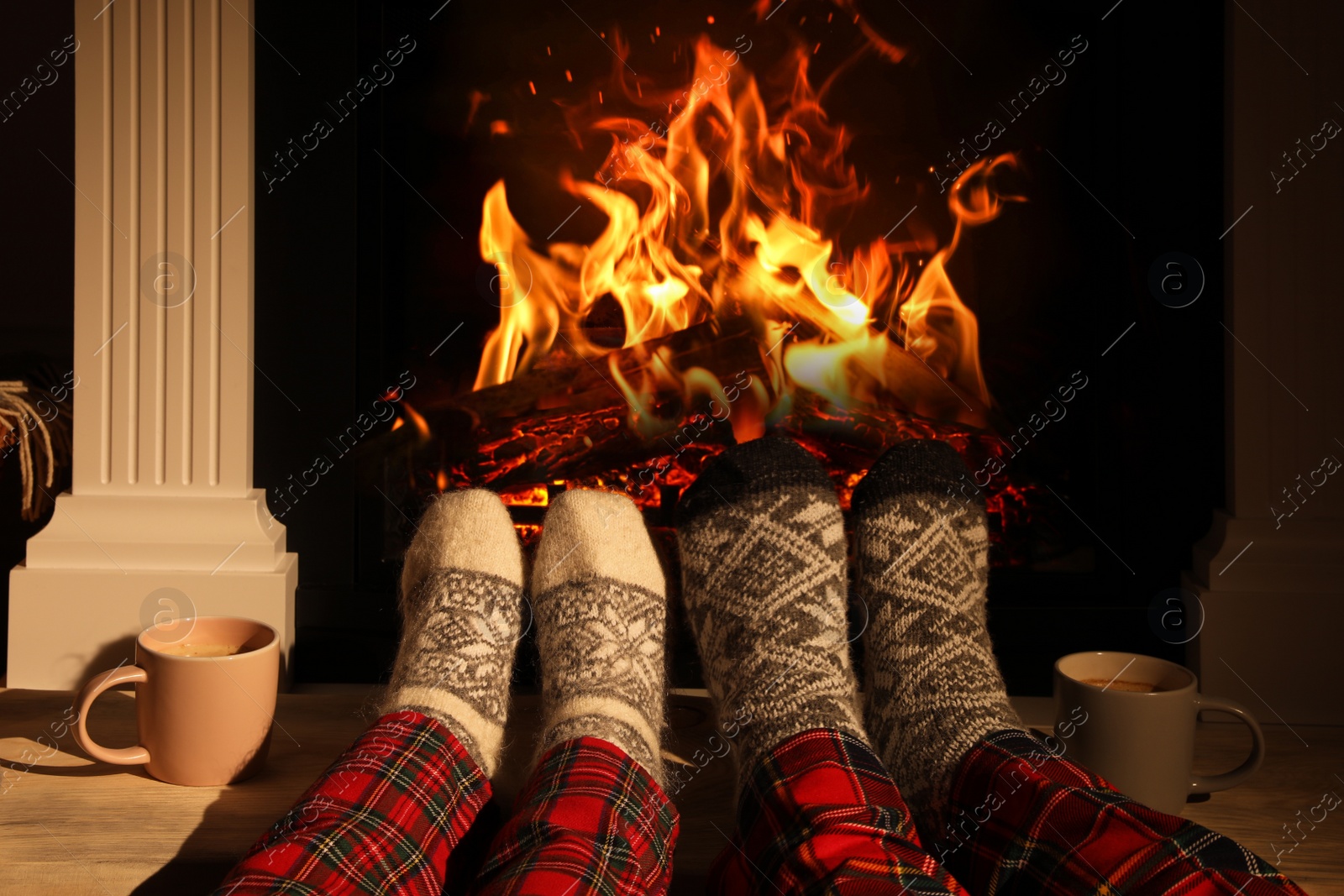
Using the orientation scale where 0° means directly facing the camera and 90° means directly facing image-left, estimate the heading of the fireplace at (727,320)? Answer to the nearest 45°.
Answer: approximately 0°
